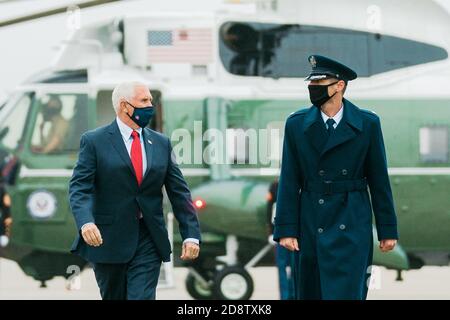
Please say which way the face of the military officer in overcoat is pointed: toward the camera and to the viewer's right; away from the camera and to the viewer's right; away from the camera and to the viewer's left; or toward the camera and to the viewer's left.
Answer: toward the camera and to the viewer's left

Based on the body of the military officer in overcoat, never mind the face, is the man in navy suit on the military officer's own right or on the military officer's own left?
on the military officer's own right

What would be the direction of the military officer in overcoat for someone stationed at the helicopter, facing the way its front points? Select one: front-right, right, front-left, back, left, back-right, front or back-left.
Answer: left

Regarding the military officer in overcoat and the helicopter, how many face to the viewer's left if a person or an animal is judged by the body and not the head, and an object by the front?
1

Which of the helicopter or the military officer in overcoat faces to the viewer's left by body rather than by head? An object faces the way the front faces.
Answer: the helicopter

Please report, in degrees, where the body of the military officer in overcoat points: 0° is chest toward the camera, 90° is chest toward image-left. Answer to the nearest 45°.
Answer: approximately 0°

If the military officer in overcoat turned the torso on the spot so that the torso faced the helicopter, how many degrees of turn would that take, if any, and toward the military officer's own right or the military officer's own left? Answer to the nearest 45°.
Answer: approximately 180°

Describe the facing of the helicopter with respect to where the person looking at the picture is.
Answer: facing to the left of the viewer

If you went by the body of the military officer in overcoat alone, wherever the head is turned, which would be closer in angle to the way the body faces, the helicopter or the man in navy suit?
the man in navy suit

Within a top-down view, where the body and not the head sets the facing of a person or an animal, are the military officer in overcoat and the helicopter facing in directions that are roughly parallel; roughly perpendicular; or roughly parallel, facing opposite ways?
roughly perpendicular
